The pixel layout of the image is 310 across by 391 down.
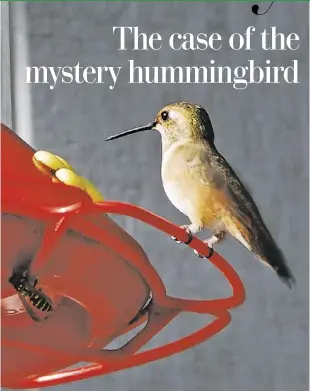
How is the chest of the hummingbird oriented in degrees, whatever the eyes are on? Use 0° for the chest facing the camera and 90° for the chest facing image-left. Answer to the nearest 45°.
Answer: approximately 90°
